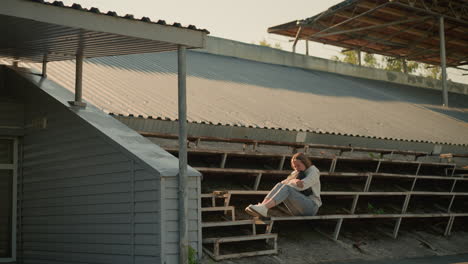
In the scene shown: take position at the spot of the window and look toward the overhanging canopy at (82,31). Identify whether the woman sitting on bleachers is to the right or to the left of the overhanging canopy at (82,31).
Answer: left

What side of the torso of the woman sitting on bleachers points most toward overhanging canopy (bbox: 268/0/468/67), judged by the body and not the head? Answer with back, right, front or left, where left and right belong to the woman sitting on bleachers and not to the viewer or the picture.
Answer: right

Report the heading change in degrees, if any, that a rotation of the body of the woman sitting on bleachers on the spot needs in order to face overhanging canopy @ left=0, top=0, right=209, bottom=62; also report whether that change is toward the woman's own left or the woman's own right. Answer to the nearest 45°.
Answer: approximately 45° to the woman's own left

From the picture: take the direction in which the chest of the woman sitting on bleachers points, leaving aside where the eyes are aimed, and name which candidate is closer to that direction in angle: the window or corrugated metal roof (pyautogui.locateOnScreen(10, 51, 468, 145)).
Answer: the window

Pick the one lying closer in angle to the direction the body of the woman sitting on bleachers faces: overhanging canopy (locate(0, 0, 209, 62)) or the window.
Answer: the window

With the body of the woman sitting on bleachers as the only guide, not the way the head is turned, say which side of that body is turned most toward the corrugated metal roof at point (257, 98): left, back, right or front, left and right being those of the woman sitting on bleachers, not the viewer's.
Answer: right

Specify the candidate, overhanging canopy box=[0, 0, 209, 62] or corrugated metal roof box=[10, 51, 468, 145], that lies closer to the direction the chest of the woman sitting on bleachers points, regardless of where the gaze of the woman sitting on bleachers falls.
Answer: the overhanging canopy

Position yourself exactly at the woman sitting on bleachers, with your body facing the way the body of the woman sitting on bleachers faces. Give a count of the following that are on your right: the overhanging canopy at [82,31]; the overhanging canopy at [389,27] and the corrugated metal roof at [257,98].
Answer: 2

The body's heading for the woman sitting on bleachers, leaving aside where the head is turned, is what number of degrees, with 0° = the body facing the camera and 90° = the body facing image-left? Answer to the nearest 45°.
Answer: approximately 90°
